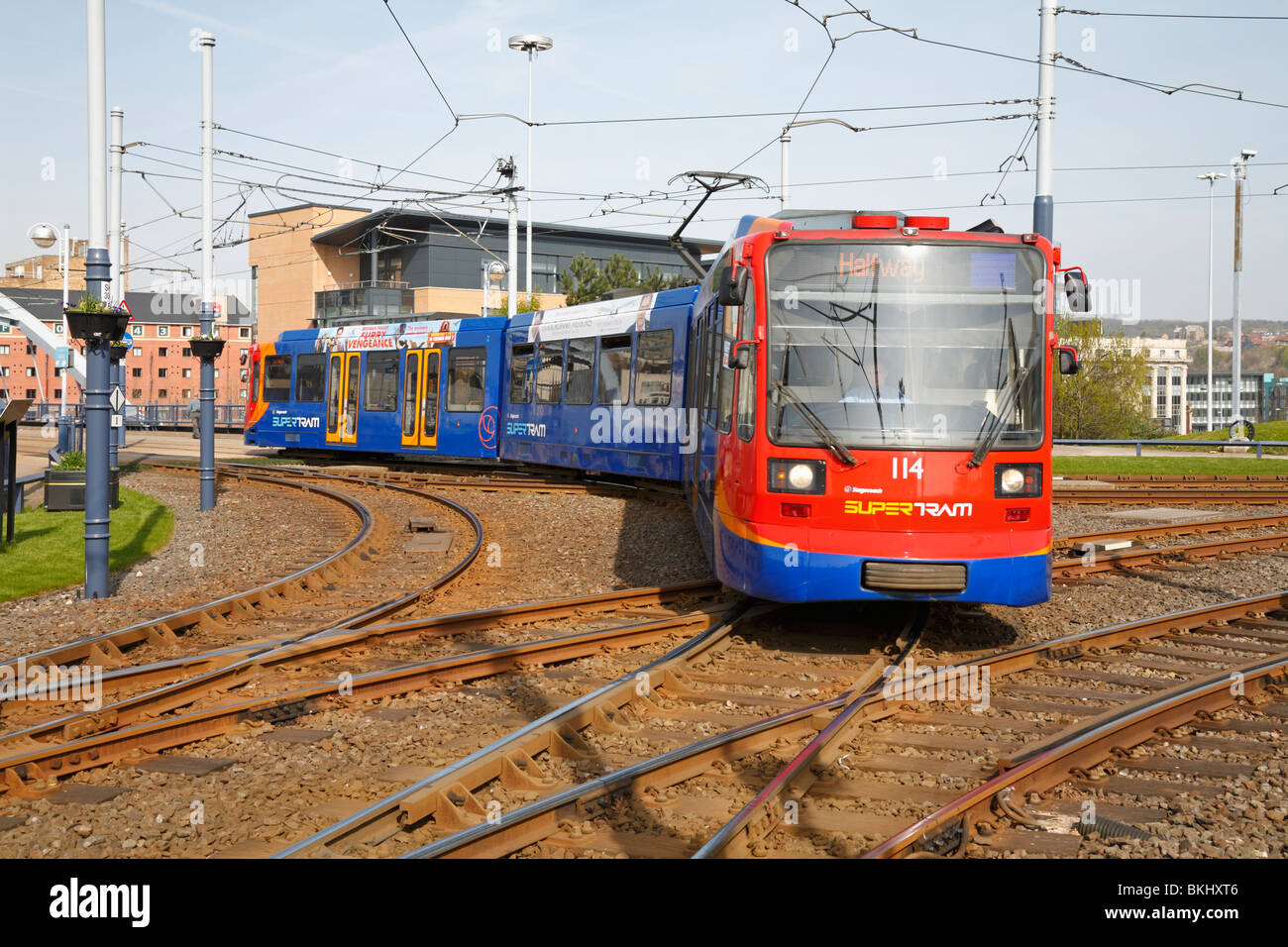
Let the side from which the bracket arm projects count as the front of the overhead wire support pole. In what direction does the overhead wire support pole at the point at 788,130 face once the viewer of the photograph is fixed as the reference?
facing to the right of the viewer
